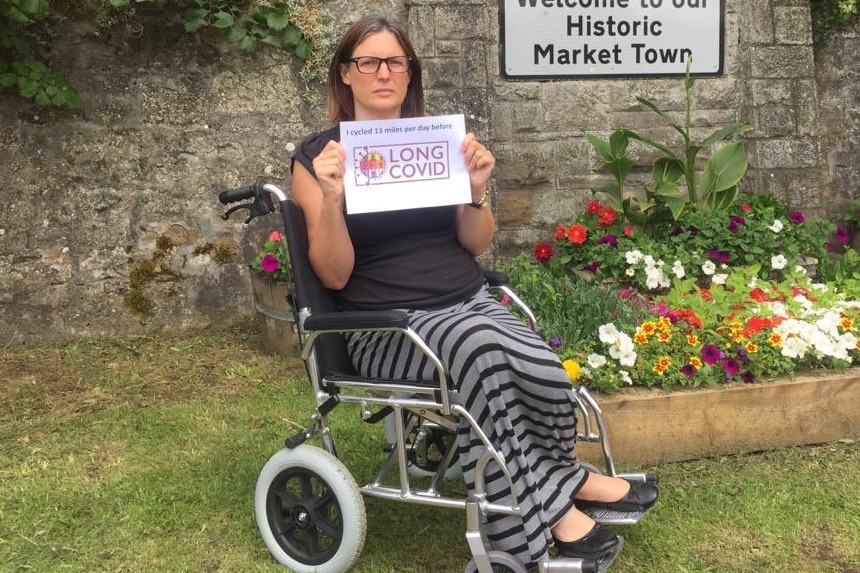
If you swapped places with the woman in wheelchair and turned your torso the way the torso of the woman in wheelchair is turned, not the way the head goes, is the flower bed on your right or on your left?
on your left

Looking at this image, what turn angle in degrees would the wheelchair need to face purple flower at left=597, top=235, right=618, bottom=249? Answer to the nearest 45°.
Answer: approximately 90° to its left

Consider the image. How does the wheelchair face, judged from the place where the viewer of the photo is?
facing the viewer and to the right of the viewer

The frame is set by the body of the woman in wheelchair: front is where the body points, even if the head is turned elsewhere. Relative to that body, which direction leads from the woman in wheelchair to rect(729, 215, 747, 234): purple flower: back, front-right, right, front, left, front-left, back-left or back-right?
left

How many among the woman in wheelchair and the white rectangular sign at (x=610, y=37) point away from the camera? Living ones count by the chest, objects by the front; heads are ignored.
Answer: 0

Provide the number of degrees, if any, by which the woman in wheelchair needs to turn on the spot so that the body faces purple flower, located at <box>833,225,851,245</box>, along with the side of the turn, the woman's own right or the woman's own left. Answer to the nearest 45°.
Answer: approximately 90° to the woman's own left

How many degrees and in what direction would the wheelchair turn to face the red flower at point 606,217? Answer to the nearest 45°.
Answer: approximately 90° to its left

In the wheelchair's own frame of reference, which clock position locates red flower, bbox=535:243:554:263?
The red flower is roughly at 8 o'clock from the wheelchair.

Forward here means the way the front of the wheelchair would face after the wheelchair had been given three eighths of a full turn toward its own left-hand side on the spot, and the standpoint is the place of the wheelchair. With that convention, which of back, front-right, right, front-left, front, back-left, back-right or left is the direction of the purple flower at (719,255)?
front-right

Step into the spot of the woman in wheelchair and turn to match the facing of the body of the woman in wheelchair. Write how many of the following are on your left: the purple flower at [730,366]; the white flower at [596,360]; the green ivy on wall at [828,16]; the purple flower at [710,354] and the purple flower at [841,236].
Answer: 5

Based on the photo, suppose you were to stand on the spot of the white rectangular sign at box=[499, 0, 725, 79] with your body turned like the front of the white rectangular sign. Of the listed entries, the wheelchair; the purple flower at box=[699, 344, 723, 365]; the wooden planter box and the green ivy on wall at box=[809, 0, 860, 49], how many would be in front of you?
3

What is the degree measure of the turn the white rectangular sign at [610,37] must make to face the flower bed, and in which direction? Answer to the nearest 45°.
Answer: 0° — it already faces it

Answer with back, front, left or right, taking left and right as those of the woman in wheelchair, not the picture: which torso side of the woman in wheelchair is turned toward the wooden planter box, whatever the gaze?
left

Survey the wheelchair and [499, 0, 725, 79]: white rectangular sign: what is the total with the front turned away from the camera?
0
